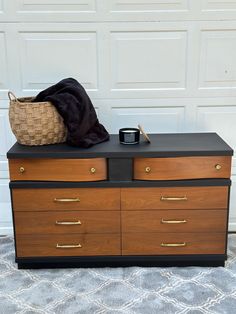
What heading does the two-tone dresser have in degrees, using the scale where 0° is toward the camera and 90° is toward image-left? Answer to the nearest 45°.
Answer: approximately 0°
